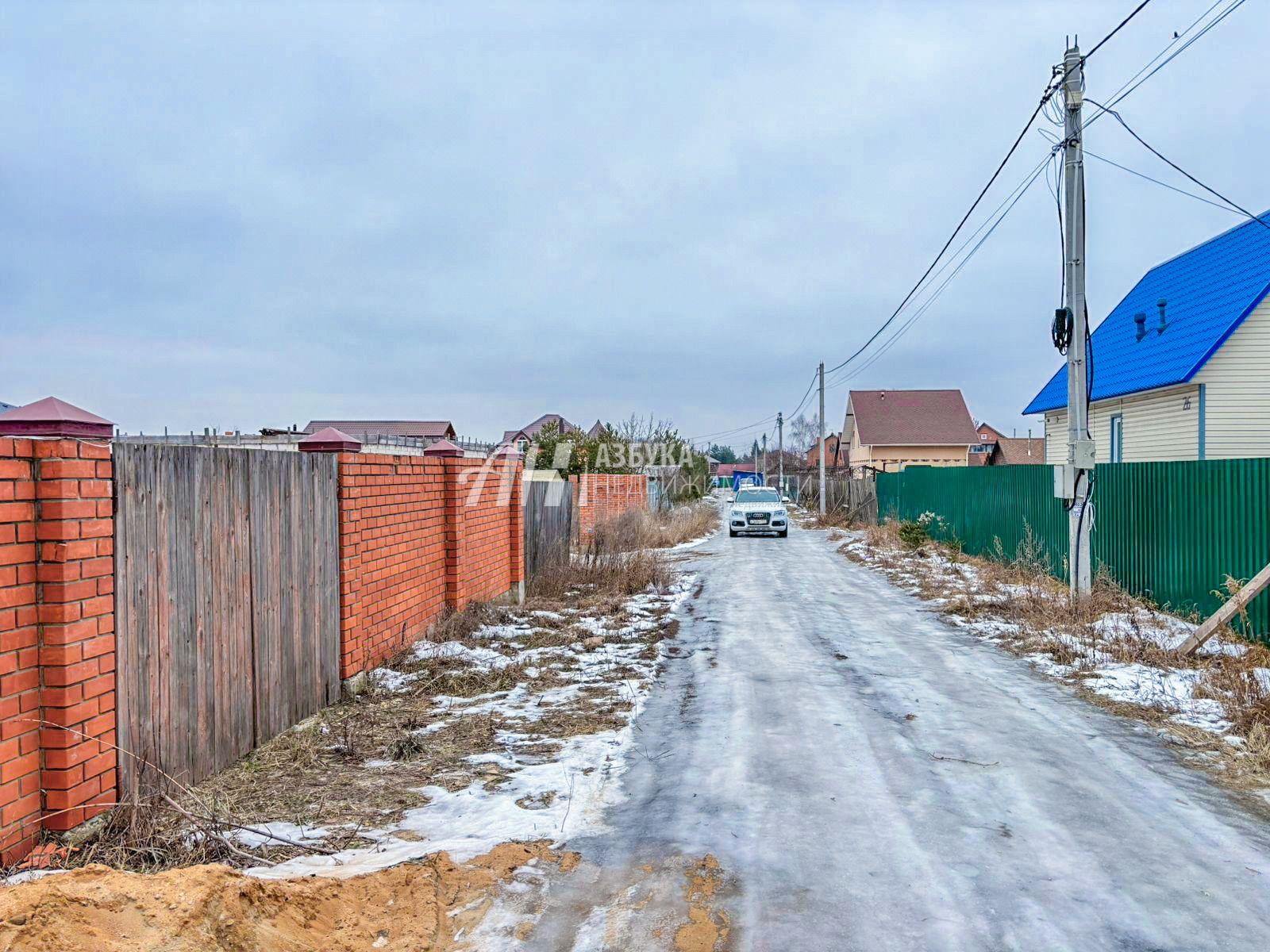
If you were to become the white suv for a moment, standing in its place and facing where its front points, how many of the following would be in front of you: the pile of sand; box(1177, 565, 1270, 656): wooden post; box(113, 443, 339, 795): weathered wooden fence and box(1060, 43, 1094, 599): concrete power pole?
4

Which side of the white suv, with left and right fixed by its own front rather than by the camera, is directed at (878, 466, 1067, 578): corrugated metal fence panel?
front

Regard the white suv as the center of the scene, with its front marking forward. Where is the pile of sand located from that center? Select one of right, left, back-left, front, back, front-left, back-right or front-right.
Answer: front

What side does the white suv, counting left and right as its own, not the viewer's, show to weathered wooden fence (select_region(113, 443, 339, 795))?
front

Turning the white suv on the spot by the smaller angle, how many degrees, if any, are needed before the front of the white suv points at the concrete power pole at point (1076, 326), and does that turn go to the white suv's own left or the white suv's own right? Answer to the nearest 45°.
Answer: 0° — it already faces it

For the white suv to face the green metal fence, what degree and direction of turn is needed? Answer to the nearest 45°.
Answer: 0° — it already faces it

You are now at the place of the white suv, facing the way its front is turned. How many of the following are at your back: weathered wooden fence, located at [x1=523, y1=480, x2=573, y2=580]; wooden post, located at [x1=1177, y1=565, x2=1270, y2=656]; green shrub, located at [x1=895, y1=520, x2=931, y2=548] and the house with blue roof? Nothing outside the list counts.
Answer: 0

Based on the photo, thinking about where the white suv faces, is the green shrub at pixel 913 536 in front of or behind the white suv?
in front

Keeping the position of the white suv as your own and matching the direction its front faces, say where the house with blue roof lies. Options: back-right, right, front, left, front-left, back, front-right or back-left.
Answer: front-left

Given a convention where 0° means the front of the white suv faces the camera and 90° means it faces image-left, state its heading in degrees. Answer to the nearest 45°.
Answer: approximately 0°

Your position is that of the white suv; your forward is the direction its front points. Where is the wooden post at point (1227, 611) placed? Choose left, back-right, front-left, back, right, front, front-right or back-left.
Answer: front
